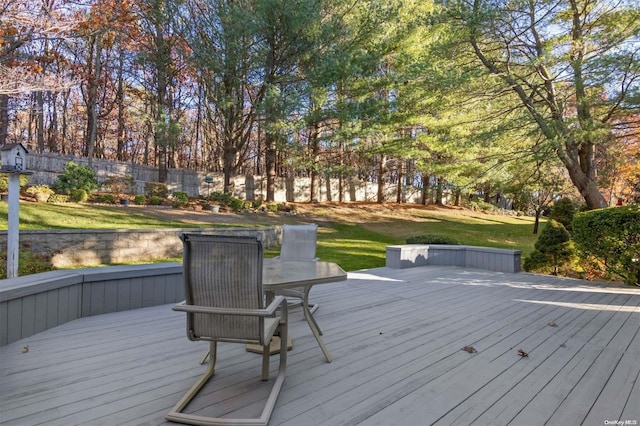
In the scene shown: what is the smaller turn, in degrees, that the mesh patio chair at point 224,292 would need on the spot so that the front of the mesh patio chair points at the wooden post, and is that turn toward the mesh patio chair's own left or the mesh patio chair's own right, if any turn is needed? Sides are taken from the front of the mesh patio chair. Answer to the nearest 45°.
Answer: approximately 90° to the mesh patio chair's own left

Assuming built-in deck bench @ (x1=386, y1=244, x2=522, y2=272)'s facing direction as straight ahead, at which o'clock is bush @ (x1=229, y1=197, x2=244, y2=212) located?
The bush is roughly at 4 o'clock from the built-in deck bench.

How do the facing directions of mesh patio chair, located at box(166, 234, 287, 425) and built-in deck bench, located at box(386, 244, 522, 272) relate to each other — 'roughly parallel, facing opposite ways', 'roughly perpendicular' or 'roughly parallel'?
roughly parallel, facing opposite ways

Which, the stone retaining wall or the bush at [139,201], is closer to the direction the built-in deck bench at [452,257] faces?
the stone retaining wall

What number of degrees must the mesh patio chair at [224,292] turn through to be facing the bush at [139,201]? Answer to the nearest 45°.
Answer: approximately 45° to its left

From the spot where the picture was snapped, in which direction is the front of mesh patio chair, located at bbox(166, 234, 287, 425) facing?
facing away from the viewer and to the right of the viewer

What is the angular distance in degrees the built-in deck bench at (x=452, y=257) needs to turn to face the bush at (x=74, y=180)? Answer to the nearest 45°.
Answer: approximately 90° to its right

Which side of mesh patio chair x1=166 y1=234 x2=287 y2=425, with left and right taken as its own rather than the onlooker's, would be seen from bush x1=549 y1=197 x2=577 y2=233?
front

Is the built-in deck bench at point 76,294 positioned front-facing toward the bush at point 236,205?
no

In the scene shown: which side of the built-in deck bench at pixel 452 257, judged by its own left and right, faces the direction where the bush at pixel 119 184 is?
right

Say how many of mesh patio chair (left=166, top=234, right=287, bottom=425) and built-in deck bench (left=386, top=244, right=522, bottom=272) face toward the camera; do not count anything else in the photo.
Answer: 1

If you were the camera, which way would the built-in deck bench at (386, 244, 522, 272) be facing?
facing the viewer

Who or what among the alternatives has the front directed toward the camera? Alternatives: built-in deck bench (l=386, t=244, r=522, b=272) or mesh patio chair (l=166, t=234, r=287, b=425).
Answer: the built-in deck bench

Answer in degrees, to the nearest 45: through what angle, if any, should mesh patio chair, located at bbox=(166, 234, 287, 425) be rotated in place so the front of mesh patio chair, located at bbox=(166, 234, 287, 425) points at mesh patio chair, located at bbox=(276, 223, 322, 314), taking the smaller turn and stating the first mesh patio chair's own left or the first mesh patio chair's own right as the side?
approximately 45° to the first mesh patio chair's own left

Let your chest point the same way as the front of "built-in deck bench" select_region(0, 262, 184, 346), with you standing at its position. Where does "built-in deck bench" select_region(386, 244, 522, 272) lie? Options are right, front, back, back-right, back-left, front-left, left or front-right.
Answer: front-left
